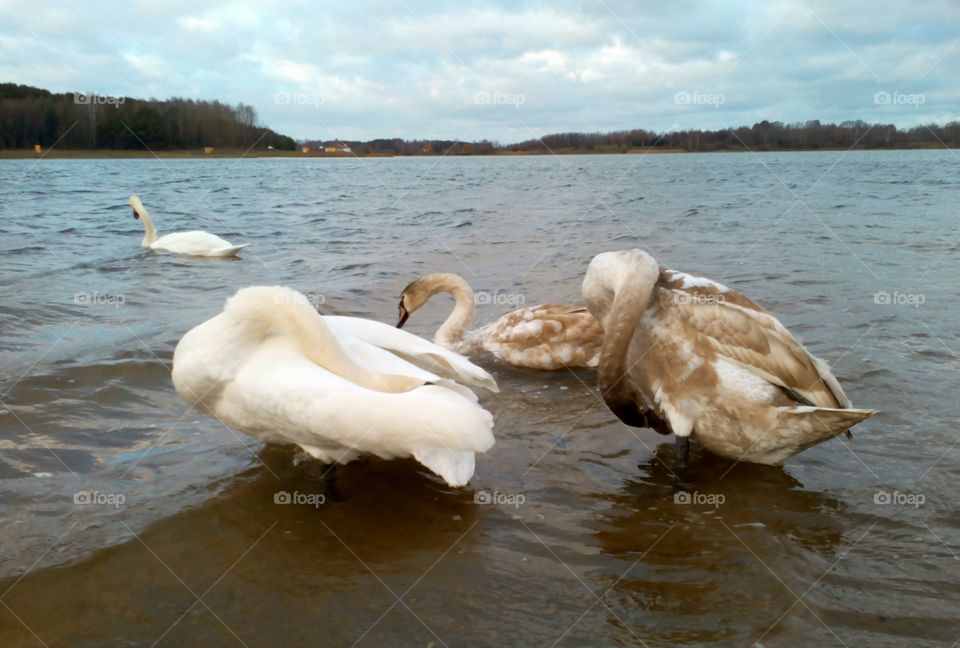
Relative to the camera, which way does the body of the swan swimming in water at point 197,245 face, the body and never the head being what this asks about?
to the viewer's left

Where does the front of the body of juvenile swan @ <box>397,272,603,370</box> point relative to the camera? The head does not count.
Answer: to the viewer's left

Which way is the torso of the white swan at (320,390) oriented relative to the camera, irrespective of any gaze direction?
to the viewer's left

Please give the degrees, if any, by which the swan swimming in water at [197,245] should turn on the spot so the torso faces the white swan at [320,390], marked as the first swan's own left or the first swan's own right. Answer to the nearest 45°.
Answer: approximately 90° to the first swan's own left

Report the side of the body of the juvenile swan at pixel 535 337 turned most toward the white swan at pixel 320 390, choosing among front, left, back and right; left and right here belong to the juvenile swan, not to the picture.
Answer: left

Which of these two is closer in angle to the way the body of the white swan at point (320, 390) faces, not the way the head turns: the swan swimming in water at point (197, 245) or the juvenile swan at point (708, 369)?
the swan swimming in water

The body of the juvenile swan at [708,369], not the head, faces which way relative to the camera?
to the viewer's left

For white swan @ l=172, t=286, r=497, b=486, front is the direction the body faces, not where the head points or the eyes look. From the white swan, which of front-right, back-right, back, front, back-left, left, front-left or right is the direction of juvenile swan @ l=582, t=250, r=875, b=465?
back

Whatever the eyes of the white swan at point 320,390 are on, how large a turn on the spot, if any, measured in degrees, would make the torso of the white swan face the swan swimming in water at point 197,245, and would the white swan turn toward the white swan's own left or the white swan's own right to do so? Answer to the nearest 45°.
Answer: approximately 90° to the white swan's own right

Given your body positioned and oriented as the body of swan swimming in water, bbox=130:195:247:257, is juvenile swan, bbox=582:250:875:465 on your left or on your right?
on your left

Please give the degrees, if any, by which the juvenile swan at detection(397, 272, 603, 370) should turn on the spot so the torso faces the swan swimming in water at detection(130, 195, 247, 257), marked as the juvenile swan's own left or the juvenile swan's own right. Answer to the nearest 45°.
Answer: approximately 45° to the juvenile swan's own right

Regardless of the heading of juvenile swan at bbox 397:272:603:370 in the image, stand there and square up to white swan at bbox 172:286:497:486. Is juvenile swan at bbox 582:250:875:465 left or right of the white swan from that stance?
left
